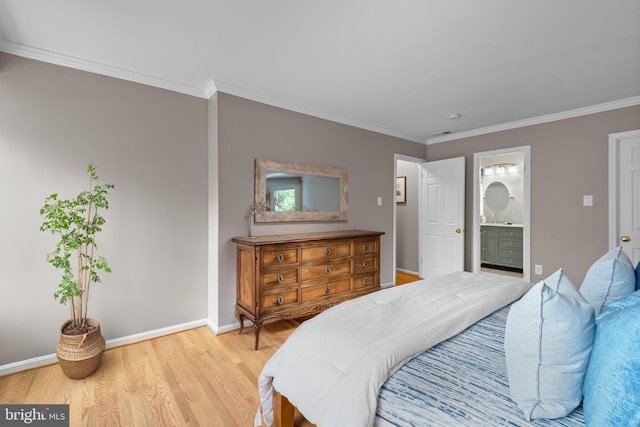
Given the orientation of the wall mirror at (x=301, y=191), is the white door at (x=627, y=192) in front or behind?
in front

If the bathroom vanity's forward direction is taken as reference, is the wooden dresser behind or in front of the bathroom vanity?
in front

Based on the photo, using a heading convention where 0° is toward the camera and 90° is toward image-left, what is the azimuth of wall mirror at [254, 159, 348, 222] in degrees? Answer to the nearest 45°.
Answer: approximately 315°

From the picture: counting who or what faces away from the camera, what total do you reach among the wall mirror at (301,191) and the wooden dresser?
0

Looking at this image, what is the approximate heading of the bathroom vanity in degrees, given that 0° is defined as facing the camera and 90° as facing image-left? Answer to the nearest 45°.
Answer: approximately 45°

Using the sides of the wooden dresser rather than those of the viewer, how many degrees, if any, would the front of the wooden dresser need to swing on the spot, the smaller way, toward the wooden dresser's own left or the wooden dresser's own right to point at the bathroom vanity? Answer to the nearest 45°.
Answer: approximately 90° to the wooden dresser's own left

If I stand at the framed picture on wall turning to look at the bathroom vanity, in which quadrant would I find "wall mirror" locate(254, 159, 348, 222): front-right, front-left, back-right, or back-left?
back-right

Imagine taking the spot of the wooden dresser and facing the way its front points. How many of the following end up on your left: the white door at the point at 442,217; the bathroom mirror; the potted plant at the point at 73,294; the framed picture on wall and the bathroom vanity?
4

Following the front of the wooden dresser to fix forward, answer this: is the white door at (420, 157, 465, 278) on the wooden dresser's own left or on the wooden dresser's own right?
on the wooden dresser's own left

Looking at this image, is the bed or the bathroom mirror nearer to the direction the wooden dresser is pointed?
the bed

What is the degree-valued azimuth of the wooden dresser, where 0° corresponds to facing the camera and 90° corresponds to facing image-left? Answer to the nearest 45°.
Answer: approximately 315°
